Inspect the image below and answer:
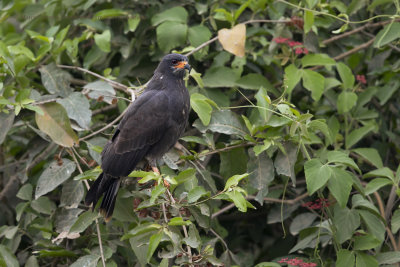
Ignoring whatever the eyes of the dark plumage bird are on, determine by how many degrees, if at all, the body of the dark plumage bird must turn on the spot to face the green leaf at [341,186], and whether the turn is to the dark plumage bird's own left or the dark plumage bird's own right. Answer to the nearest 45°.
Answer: approximately 45° to the dark plumage bird's own right

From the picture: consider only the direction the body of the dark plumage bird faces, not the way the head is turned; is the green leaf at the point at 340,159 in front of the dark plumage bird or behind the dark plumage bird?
in front

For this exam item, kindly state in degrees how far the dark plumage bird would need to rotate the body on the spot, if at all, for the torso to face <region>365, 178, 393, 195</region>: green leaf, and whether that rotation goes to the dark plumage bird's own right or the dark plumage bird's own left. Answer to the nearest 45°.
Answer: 0° — it already faces it

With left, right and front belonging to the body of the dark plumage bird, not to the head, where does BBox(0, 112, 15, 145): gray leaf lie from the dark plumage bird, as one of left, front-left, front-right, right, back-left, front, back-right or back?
back

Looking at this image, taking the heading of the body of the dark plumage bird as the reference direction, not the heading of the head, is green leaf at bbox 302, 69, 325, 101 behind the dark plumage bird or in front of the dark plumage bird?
in front

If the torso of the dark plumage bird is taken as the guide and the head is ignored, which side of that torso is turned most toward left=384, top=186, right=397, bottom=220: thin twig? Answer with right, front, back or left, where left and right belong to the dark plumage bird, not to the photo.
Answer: front

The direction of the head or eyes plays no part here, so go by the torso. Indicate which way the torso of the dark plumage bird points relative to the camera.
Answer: to the viewer's right

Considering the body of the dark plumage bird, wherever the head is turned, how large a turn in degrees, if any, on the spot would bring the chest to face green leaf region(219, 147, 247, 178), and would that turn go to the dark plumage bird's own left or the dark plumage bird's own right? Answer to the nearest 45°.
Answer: approximately 45° to the dark plumage bird's own right

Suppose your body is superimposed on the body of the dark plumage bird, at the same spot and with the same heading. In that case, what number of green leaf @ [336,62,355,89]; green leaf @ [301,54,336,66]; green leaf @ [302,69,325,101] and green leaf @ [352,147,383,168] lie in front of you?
4

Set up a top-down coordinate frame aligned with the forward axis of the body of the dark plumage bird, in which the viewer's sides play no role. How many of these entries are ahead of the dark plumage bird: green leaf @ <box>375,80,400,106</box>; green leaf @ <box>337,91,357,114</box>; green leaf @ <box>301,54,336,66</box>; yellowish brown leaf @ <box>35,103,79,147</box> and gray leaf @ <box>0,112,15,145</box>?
3

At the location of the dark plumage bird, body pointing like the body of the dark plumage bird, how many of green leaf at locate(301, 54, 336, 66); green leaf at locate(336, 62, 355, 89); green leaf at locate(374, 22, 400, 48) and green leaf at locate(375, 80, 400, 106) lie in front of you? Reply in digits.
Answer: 4

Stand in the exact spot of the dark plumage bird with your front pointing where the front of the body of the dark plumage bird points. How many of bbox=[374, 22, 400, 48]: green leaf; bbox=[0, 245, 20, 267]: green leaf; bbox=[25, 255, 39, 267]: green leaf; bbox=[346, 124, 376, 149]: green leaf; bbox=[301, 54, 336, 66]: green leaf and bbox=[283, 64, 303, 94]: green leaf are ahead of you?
4

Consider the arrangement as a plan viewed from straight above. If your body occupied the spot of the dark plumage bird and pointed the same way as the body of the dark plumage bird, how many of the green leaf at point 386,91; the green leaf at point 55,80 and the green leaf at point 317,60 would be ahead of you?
2

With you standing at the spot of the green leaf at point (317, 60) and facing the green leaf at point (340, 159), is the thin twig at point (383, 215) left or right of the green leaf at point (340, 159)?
left
